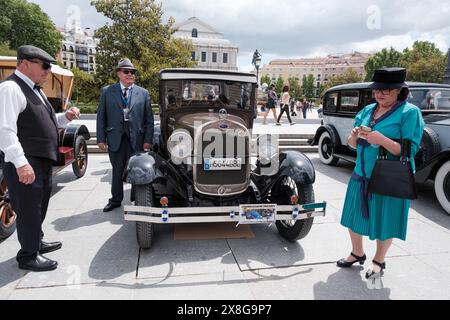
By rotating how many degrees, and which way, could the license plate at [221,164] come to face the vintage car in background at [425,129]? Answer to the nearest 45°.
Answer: approximately 135° to its left

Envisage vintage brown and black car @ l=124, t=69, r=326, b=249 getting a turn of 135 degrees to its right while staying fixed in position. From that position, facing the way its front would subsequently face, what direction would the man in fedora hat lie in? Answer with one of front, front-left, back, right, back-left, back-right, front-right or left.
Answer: front

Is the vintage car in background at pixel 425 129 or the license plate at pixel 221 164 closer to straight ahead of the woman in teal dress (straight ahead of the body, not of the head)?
the license plate

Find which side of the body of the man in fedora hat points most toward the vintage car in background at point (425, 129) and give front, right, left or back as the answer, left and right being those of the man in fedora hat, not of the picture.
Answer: left

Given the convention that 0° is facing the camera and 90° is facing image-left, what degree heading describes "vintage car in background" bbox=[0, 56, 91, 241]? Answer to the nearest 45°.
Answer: approximately 45°

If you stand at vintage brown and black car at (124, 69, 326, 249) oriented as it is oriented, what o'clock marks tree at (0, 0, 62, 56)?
The tree is roughly at 5 o'clock from the vintage brown and black car.

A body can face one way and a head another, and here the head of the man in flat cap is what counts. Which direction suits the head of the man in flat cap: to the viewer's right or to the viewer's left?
to the viewer's right

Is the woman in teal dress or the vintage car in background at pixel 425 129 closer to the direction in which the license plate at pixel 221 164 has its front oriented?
the woman in teal dress

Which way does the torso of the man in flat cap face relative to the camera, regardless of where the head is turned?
to the viewer's right

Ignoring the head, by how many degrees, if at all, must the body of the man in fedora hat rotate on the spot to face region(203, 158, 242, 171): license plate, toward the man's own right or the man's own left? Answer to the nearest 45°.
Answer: approximately 45° to the man's own left

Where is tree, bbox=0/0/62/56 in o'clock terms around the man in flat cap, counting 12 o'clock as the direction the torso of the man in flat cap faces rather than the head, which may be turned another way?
The tree is roughly at 9 o'clock from the man in flat cap.
